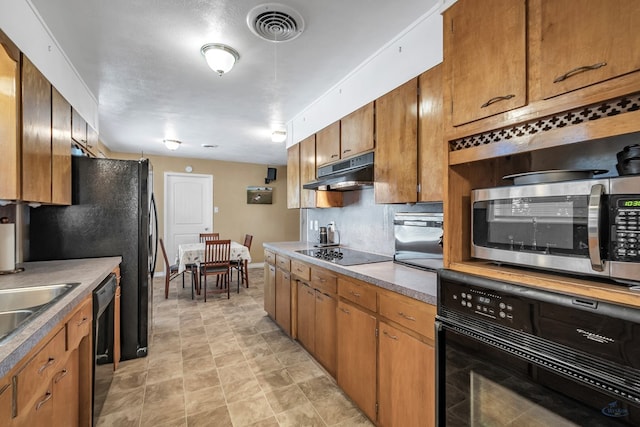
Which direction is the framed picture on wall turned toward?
toward the camera

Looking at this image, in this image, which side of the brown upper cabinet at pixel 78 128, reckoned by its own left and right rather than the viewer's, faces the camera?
right

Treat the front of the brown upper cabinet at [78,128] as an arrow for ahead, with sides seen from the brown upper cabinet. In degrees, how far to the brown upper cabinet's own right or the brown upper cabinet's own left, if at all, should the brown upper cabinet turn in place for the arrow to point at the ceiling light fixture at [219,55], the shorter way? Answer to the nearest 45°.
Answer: approximately 45° to the brown upper cabinet's own right

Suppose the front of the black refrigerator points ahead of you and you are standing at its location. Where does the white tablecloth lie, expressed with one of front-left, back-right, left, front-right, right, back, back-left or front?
front-left

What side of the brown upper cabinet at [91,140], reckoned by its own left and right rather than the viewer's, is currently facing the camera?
right

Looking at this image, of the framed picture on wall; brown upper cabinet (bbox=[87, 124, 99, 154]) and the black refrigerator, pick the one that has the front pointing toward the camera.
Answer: the framed picture on wall

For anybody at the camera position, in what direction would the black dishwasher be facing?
facing to the right of the viewer

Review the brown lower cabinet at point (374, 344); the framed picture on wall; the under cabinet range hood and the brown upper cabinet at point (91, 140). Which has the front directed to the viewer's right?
the brown upper cabinet

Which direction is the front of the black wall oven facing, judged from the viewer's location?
facing the viewer and to the left of the viewer

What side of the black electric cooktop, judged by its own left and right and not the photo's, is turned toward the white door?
right
